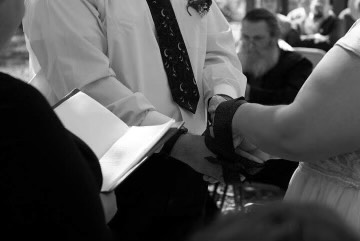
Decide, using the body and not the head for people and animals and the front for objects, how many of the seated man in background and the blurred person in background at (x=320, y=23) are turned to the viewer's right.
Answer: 0

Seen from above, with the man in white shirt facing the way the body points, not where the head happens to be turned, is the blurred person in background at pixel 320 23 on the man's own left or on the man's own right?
on the man's own left

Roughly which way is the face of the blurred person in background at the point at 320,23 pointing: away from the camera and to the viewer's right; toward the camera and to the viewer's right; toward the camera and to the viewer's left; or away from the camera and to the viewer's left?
toward the camera and to the viewer's left

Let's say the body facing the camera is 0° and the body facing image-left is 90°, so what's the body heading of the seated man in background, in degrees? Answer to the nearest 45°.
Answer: approximately 45°

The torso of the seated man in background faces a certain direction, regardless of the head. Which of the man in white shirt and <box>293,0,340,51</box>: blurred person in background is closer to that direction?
the man in white shirt

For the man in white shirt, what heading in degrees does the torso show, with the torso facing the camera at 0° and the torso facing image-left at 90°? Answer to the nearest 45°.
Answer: approximately 315°

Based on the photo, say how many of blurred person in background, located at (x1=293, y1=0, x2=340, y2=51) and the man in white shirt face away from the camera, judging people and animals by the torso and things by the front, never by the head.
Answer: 0
